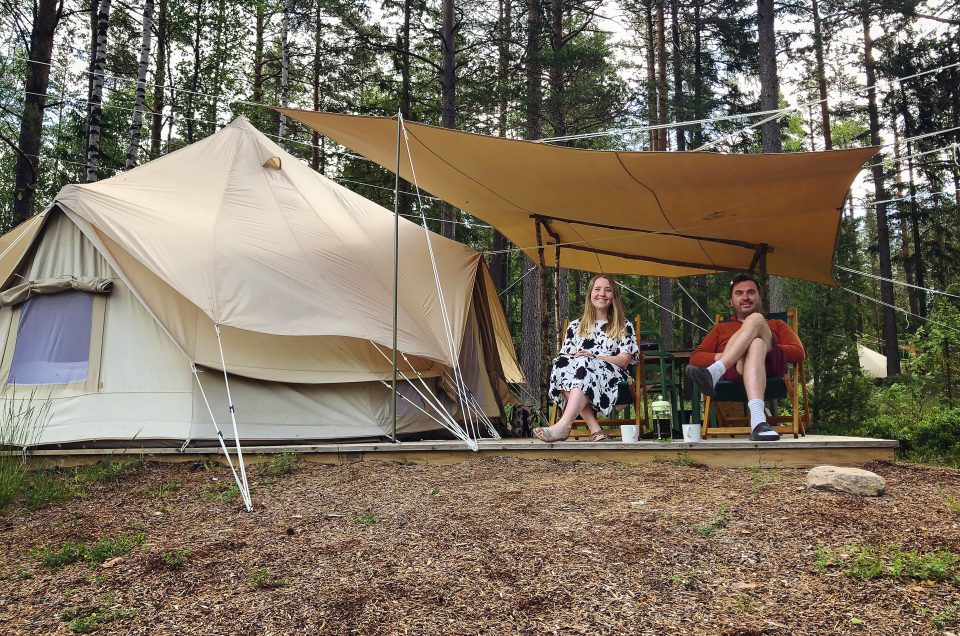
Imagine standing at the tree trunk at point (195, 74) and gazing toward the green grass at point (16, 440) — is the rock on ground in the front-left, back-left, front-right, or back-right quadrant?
front-left

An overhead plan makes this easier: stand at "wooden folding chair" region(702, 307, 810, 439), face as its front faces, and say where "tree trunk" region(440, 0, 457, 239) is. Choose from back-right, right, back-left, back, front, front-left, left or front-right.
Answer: back-right

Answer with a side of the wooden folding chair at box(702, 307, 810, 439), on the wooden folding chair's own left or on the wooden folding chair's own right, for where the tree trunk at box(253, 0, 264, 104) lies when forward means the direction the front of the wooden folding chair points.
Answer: on the wooden folding chair's own right

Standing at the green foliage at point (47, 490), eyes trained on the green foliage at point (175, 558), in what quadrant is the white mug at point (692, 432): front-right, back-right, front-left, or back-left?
front-left

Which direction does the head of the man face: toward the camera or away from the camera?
toward the camera

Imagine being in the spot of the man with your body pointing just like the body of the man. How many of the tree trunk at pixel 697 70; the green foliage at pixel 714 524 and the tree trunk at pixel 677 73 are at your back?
2

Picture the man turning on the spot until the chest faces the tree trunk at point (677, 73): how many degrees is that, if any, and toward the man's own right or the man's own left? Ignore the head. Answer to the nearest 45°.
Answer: approximately 180°

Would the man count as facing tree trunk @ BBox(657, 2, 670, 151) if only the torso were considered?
no

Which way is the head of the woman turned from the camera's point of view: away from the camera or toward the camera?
toward the camera

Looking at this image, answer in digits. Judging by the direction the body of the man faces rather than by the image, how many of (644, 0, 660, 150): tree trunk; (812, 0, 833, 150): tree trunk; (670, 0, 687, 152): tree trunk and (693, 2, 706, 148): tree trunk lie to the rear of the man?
4

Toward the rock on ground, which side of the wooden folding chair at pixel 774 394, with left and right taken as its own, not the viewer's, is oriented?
front

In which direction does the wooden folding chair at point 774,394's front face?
toward the camera

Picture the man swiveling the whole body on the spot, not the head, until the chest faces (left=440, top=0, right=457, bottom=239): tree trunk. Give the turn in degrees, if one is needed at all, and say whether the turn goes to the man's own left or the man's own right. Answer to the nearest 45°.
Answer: approximately 135° to the man's own right

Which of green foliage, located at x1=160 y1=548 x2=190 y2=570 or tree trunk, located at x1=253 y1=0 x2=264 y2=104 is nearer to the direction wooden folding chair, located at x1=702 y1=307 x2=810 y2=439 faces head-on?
the green foliage

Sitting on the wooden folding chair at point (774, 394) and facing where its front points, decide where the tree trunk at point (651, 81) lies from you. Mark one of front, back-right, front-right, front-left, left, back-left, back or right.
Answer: back

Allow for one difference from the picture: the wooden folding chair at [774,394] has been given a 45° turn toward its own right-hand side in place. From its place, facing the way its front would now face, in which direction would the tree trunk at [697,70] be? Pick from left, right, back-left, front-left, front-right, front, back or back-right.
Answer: back-right

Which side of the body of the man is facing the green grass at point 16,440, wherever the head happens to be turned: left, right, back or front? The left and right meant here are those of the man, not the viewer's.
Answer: right

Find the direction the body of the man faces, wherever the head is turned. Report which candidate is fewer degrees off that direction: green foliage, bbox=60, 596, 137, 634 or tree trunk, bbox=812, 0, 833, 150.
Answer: the green foliage
